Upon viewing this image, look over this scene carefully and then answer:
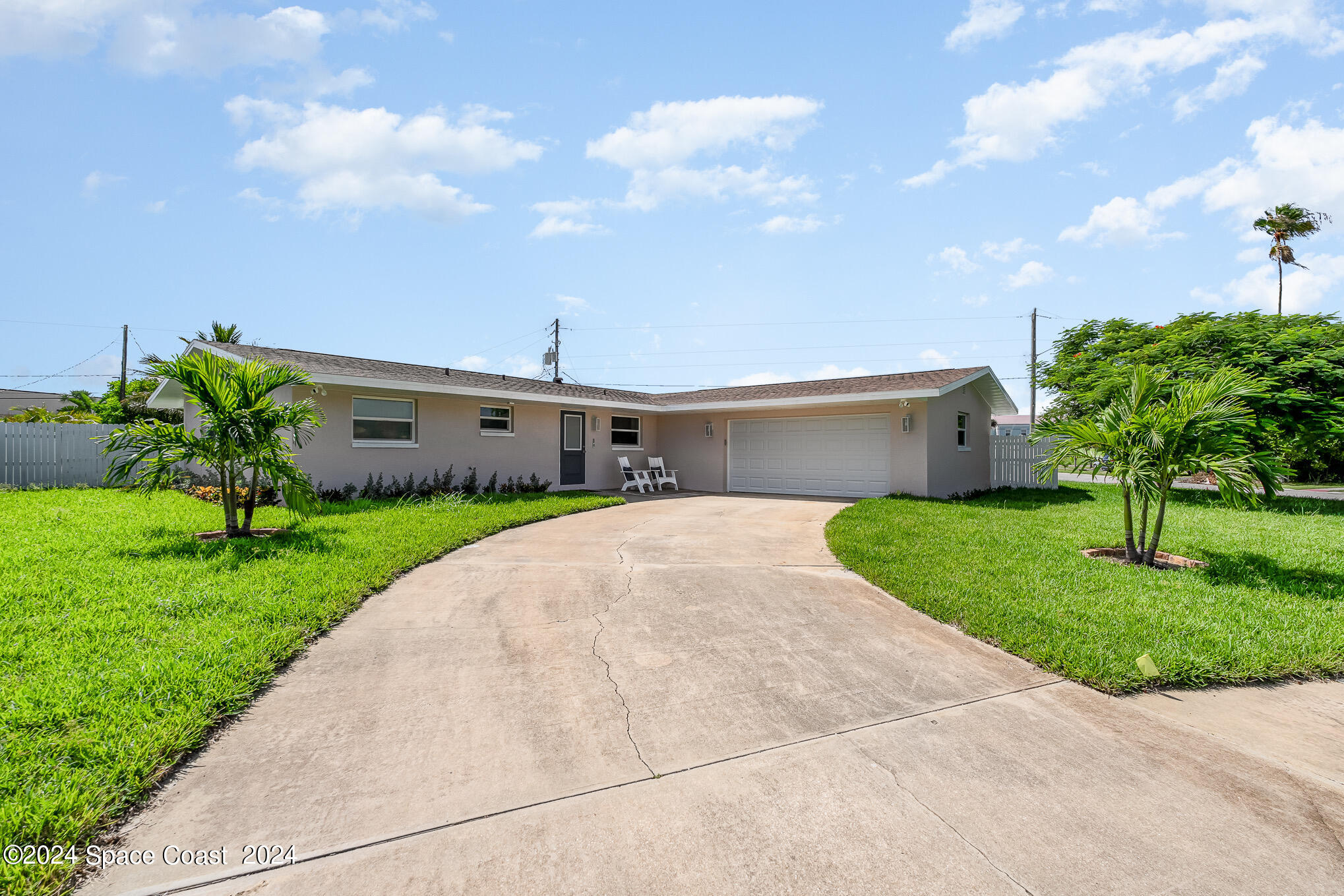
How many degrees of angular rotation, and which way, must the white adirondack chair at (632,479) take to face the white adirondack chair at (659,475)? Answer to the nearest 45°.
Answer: approximately 90° to its left

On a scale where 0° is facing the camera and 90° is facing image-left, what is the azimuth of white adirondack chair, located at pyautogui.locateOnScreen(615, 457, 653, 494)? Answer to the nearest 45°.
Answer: approximately 315°

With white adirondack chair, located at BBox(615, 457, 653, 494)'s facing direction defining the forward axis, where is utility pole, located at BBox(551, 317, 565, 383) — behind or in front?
behind

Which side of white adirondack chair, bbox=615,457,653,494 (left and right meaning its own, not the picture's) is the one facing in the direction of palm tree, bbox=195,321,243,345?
back

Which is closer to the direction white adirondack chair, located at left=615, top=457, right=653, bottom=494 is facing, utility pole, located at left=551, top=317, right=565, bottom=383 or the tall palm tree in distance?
the tall palm tree in distance
